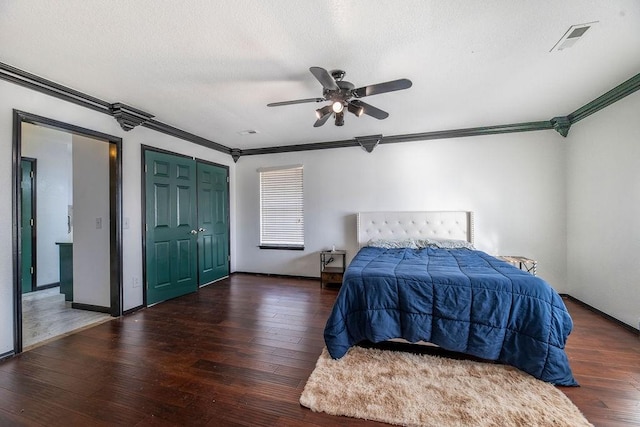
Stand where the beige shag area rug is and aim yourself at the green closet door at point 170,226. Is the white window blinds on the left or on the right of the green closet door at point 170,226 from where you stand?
right

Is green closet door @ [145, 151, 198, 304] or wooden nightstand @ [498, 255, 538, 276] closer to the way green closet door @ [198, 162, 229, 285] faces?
the wooden nightstand

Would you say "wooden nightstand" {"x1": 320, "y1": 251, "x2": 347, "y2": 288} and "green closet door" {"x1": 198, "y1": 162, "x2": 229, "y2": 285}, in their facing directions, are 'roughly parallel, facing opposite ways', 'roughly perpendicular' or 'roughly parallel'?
roughly perpendicular

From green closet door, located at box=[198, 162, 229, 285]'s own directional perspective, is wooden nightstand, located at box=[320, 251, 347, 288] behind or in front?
in front

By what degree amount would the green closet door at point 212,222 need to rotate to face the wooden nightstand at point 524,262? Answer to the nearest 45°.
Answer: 0° — it already faces it

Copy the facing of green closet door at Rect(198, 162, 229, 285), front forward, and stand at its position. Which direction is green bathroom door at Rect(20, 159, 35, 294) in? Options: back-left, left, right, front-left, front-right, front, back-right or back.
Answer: back-right

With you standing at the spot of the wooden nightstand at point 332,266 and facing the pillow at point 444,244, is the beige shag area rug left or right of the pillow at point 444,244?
right

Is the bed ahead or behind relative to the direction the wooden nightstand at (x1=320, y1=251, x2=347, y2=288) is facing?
ahead

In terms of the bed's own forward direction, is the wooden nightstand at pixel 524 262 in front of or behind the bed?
behind

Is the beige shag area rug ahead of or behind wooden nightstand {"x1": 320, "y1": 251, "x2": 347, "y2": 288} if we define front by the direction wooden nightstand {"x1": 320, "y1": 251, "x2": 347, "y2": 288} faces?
ahead

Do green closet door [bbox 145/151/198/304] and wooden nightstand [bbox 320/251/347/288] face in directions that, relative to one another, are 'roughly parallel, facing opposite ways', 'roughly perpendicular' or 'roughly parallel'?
roughly perpendicular

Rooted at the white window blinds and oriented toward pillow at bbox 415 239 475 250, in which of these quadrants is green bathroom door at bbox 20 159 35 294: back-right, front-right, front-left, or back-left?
back-right

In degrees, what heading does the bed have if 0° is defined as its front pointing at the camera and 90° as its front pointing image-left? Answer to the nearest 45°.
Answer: approximately 0°
